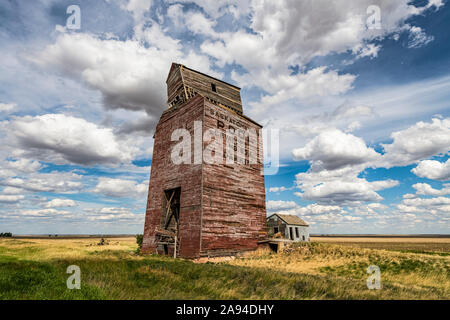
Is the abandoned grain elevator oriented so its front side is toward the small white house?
no
